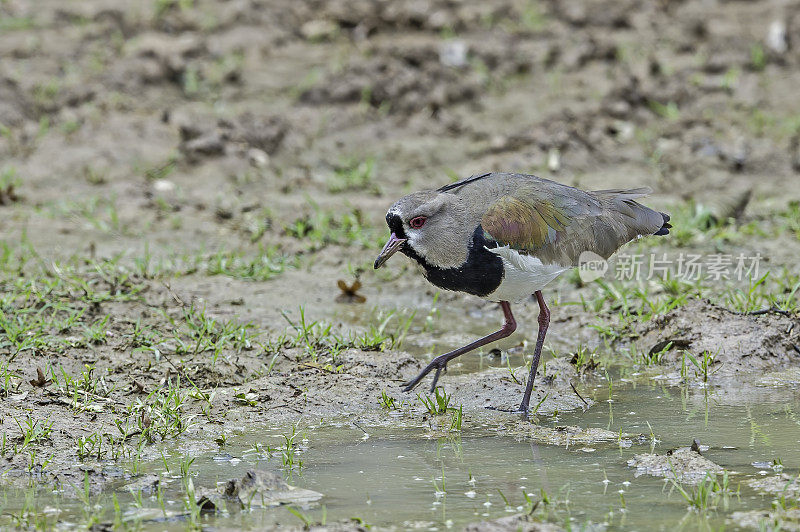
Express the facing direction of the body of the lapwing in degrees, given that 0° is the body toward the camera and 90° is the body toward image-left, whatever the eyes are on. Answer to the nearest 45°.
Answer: approximately 90°

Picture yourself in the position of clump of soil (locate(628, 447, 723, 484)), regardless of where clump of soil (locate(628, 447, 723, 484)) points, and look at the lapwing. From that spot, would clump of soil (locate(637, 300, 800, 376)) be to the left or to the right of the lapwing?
right

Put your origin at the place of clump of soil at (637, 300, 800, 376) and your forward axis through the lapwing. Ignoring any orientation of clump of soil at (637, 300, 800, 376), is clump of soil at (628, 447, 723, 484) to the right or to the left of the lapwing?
left

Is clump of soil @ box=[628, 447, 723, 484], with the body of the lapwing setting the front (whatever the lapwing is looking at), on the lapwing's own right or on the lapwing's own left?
on the lapwing's own left

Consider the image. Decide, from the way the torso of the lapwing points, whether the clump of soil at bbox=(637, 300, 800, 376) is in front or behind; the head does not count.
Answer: behind
